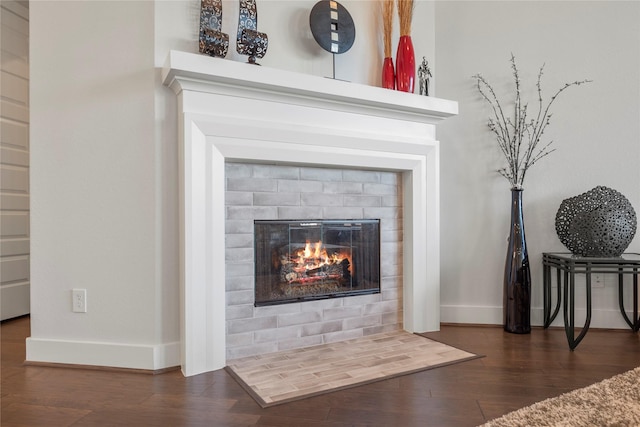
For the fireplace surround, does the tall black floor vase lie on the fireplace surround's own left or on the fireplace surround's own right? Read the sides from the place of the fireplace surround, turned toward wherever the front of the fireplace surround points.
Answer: on the fireplace surround's own left

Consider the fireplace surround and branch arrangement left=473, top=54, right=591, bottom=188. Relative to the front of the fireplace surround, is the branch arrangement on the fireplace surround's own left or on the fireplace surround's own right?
on the fireplace surround's own left

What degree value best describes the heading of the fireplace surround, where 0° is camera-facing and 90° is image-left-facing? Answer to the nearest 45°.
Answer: approximately 315°

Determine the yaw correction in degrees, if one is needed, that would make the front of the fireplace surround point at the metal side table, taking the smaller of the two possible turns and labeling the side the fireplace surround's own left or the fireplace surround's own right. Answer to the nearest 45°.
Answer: approximately 45° to the fireplace surround's own left

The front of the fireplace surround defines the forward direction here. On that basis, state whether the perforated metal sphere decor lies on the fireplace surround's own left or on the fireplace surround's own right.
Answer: on the fireplace surround's own left
